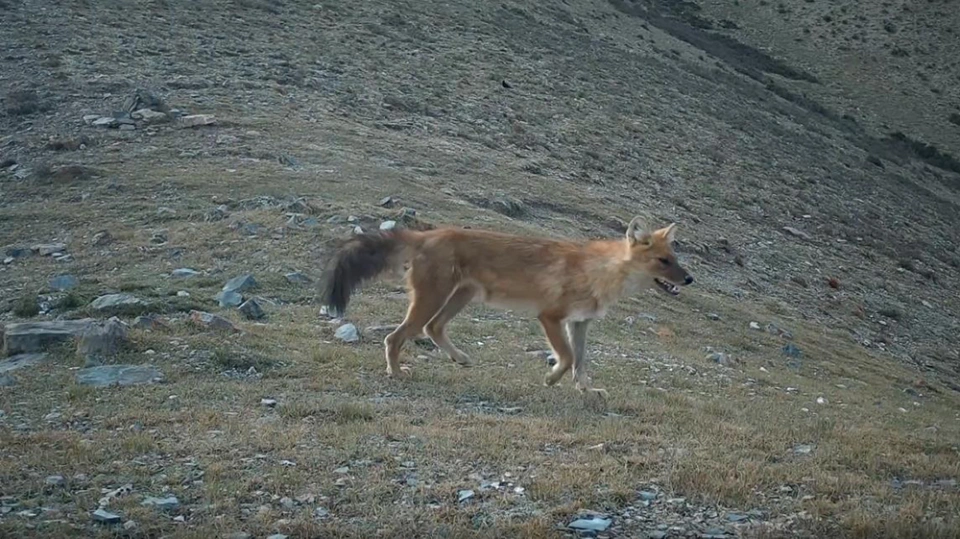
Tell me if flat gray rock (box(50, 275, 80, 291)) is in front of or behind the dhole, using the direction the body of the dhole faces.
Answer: behind

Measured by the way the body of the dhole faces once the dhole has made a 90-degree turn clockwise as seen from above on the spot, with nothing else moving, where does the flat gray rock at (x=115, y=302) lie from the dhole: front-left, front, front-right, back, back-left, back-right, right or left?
right

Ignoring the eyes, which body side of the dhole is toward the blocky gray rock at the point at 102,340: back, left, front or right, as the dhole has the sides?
back

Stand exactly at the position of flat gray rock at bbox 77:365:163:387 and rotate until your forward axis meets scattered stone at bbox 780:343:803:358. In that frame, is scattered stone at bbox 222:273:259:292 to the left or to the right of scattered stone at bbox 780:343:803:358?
left

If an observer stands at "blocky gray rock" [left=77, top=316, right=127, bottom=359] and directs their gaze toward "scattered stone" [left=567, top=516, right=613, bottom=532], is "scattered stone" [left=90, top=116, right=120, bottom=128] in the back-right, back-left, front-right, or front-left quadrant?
back-left

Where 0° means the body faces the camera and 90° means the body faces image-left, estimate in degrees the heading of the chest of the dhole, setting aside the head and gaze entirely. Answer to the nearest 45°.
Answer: approximately 270°

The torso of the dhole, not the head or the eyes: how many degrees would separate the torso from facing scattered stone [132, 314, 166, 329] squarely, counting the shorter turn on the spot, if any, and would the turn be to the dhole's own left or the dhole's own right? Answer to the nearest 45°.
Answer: approximately 180°

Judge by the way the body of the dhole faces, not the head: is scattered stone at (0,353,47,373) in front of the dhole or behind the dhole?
behind

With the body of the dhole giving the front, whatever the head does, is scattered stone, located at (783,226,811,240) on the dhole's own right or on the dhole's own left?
on the dhole's own left

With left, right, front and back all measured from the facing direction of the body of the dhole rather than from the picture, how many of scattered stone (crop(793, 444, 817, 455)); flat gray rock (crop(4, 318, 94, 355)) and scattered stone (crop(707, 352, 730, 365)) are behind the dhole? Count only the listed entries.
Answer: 1

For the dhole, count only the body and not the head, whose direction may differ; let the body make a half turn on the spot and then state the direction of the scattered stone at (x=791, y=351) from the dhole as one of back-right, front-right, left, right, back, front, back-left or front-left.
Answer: back-right
